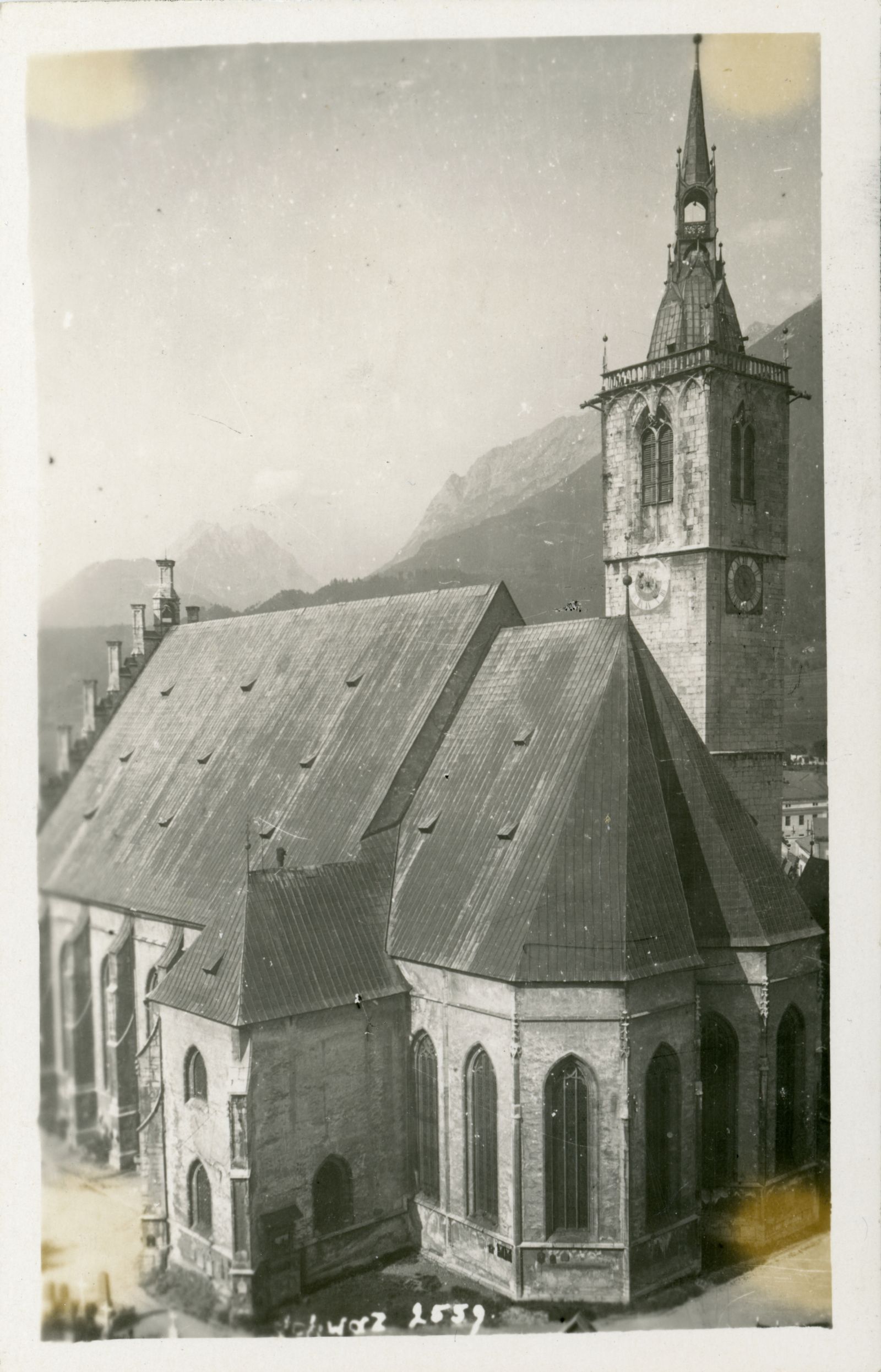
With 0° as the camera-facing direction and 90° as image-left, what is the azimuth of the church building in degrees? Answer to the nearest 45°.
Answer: approximately 135°
